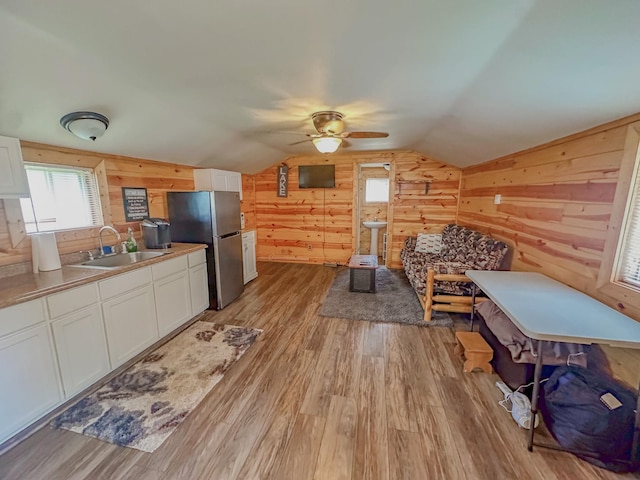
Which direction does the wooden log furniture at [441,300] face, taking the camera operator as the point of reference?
facing to the left of the viewer

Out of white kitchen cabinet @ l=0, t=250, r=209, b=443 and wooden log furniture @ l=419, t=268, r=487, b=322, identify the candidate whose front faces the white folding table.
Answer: the white kitchen cabinet

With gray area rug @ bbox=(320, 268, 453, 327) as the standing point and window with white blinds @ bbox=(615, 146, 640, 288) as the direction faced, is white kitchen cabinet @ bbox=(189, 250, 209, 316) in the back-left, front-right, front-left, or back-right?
back-right

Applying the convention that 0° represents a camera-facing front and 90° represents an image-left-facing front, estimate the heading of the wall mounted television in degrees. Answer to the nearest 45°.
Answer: approximately 0°

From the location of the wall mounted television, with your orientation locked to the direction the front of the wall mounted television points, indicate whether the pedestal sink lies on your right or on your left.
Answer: on your left

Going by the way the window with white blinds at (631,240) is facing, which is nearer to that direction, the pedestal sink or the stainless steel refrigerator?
the stainless steel refrigerator

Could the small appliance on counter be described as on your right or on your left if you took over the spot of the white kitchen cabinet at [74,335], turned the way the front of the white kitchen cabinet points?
on your left

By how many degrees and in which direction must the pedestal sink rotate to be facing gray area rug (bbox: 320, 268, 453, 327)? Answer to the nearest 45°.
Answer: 0° — it already faces it

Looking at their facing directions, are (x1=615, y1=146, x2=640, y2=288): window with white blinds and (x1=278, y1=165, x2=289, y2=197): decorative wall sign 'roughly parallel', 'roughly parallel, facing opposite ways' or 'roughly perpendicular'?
roughly perpendicular
